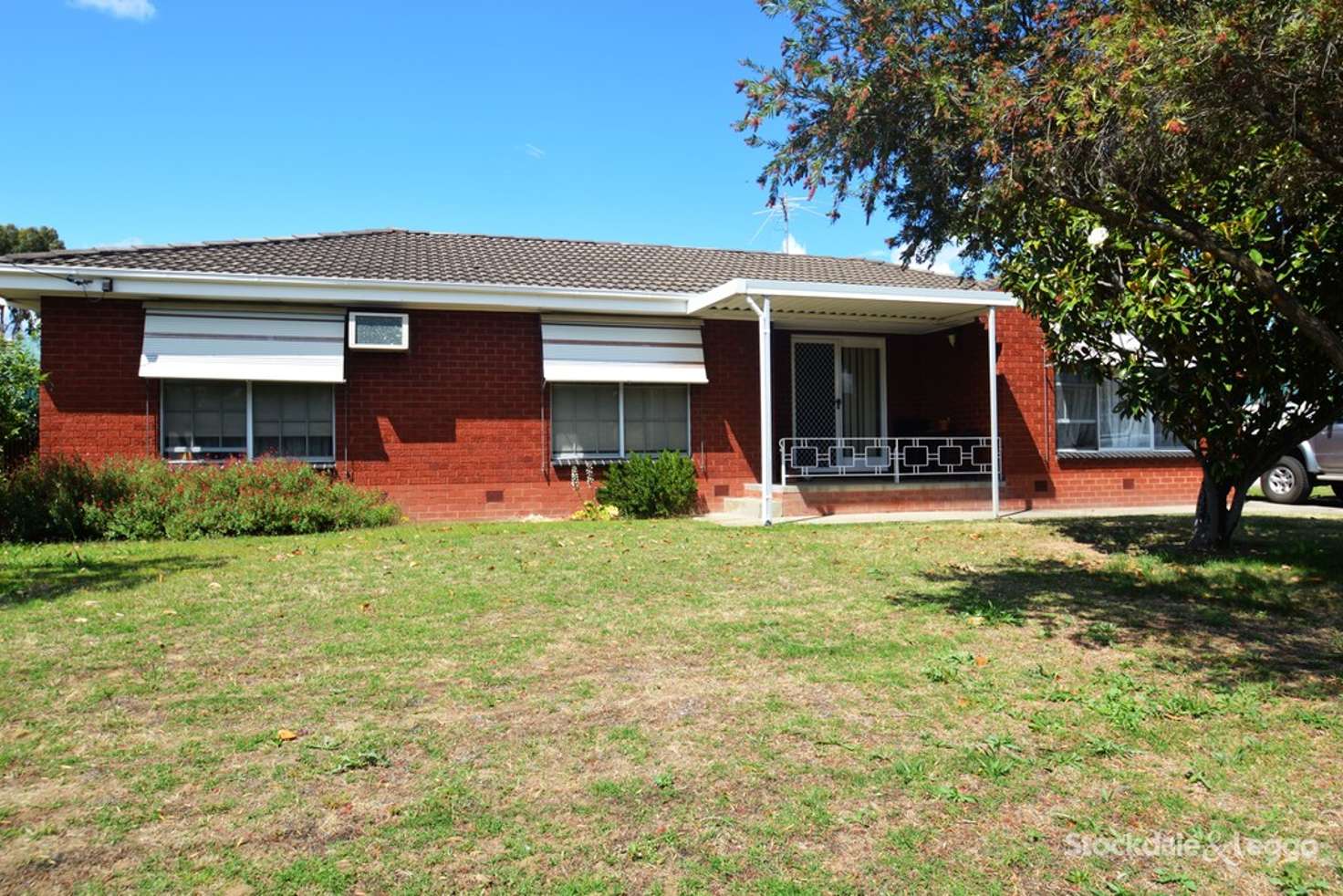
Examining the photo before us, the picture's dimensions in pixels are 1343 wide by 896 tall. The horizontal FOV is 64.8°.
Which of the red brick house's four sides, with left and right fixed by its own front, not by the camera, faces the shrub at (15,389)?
right

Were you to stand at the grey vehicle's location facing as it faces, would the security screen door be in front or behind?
in front

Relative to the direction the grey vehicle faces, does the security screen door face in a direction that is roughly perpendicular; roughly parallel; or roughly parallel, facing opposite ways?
roughly perpendicular

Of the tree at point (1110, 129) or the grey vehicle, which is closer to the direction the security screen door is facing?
the tree

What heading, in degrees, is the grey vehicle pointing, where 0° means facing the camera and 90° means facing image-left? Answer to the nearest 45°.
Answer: approximately 90°

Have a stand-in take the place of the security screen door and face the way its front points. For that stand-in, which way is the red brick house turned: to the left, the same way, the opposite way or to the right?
the same way

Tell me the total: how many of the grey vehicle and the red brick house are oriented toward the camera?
1

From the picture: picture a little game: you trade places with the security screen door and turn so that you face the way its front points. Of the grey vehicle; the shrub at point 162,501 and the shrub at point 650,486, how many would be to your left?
1

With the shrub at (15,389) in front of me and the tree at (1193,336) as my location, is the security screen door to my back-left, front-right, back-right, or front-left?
front-right

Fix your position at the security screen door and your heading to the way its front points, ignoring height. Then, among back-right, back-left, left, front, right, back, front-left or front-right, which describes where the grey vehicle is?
left

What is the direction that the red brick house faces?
toward the camera

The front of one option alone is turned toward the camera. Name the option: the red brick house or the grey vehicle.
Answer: the red brick house

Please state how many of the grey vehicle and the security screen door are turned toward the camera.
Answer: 1
